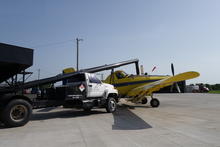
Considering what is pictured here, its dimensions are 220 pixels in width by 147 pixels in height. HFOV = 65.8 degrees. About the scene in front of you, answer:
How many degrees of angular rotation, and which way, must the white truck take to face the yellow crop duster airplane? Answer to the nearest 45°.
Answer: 0° — it already faces it
